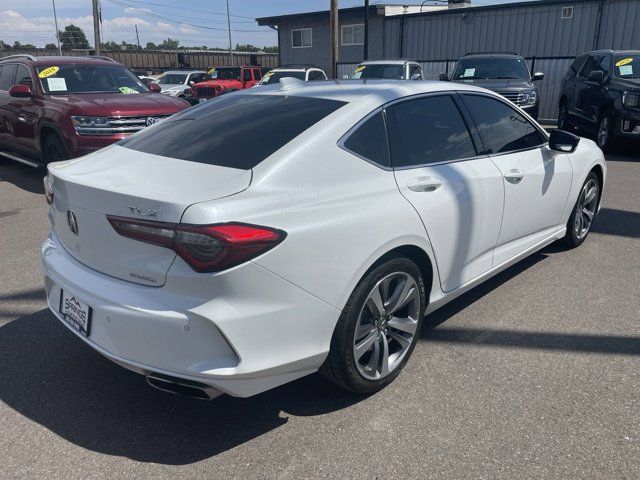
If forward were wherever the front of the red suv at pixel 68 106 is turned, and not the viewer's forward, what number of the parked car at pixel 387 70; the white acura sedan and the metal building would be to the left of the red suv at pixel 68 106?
2

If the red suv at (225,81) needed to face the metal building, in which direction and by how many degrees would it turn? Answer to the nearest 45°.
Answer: approximately 135° to its left

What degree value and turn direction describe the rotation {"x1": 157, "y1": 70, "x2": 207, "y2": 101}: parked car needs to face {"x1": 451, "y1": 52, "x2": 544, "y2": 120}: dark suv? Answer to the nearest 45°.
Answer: approximately 90° to its left

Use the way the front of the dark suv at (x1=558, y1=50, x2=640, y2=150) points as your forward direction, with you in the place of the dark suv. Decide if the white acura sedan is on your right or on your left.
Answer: on your right

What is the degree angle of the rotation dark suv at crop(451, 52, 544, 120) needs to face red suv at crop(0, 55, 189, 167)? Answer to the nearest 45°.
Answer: approximately 45° to its right

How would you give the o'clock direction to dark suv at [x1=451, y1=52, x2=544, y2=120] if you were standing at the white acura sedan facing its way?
The dark suv is roughly at 11 o'clock from the white acura sedan.

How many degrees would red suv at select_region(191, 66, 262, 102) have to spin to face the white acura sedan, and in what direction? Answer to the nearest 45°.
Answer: approximately 45° to its left

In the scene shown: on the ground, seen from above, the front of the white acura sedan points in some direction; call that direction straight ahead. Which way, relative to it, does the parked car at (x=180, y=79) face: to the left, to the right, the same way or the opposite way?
the opposite way

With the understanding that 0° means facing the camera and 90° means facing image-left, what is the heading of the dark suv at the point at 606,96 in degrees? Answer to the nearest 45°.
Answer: approximately 315°

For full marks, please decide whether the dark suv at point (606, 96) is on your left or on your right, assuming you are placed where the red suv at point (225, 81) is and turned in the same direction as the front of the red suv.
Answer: on your left

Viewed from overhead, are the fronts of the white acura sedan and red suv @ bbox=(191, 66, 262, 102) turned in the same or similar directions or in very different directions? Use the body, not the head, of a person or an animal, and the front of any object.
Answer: very different directions

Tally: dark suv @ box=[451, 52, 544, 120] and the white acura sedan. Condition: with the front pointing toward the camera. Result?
1

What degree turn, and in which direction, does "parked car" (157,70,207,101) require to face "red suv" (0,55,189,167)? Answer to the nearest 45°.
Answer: approximately 45° to its left
